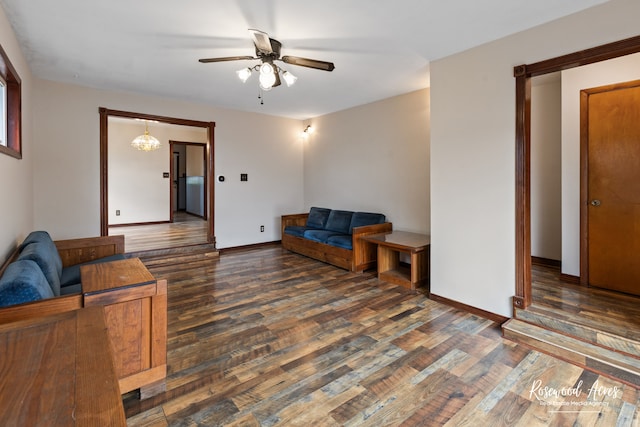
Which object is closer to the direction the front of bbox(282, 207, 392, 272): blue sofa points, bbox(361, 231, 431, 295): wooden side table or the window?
the window

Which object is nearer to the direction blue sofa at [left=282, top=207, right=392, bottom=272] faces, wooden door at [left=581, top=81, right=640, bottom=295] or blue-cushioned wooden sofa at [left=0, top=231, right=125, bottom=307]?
the blue-cushioned wooden sofa

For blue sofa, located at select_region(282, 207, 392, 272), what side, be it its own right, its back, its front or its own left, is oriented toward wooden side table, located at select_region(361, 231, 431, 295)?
left

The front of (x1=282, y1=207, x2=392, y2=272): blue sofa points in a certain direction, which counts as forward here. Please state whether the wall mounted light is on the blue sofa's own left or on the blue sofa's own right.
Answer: on the blue sofa's own right

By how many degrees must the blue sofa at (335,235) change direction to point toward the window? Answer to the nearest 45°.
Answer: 0° — it already faces it

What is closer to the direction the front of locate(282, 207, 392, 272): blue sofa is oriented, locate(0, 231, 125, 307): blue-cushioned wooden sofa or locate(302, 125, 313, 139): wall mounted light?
the blue-cushioned wooden sofa

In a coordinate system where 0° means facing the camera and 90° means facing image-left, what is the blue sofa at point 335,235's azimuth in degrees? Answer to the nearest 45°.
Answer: approximately 45°

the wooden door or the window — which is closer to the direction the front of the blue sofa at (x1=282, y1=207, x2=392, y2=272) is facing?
the window
